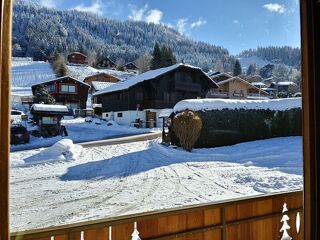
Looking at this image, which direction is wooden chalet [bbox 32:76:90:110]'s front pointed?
toward the camera

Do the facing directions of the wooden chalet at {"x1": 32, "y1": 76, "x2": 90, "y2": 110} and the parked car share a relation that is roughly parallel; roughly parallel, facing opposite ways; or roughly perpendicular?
roughly perpendicular

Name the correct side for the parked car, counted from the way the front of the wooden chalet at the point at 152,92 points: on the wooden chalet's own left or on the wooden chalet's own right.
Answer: on the wooden chalet's own right

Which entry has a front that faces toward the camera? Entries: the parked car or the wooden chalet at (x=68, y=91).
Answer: the wooden chalet

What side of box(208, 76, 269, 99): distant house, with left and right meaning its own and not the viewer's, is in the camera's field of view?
front
